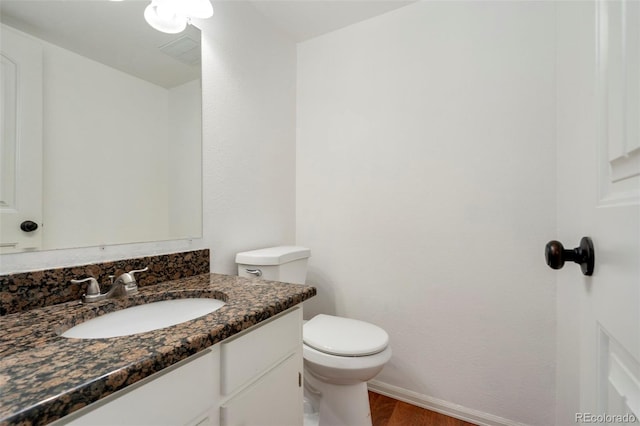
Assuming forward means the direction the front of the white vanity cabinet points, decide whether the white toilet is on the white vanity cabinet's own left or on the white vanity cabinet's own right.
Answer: on the white vanity cabinet's own left

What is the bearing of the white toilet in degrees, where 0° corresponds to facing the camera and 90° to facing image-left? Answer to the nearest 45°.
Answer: approximately 315°

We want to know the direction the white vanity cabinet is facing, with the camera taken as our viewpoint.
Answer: facing the viewer and to the right of the viewer

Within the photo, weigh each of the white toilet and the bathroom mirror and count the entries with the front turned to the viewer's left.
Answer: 0

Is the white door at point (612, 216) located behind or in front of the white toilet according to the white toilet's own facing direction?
in front

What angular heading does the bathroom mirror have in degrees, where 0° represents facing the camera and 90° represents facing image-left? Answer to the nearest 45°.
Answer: approximately 315°

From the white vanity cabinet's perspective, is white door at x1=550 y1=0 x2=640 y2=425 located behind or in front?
in front

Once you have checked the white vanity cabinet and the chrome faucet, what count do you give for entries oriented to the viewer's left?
0
